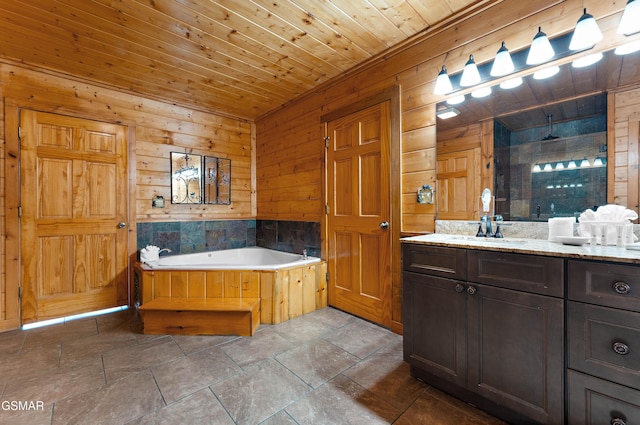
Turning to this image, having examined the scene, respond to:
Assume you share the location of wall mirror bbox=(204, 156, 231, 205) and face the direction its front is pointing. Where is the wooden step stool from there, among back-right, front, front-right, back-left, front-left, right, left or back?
front

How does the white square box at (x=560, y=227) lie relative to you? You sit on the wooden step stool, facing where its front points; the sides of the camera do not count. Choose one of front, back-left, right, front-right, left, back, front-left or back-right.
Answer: front-left

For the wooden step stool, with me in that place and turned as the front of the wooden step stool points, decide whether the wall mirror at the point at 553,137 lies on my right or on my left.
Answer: on my left

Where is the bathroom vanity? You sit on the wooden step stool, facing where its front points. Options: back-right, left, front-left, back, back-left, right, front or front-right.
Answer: front-left

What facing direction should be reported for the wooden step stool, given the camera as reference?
facing the viewer

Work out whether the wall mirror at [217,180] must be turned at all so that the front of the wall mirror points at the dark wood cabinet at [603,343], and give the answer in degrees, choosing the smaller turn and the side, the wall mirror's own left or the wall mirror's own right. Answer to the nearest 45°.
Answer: approximately 45° to the wall mirror's own left

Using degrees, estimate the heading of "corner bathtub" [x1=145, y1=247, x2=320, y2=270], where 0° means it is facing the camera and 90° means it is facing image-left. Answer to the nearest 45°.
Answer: approximately 0°

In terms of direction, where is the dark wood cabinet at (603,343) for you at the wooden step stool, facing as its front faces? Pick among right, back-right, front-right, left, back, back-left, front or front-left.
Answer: front-left

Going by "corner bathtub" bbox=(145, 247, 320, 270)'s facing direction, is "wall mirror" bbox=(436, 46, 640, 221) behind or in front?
in front

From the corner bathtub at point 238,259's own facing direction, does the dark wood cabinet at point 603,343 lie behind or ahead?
ahead

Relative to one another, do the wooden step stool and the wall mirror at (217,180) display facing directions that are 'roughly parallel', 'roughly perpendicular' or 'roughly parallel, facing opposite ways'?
roughly parallel

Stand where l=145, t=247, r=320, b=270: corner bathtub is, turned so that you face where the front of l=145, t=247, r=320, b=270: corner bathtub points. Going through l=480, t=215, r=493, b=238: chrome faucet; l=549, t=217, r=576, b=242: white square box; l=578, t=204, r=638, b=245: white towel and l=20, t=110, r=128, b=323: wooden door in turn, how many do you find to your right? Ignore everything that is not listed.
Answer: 1

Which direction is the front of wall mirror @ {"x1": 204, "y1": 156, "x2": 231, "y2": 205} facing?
toward the camera

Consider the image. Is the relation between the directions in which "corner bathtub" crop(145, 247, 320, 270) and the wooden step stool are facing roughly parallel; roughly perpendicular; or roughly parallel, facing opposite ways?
roughly parallel

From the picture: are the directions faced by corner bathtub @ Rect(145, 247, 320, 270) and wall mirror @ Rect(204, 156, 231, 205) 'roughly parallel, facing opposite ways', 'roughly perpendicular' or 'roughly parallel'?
roughly parallel

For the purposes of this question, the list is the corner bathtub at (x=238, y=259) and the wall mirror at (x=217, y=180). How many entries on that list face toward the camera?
2
